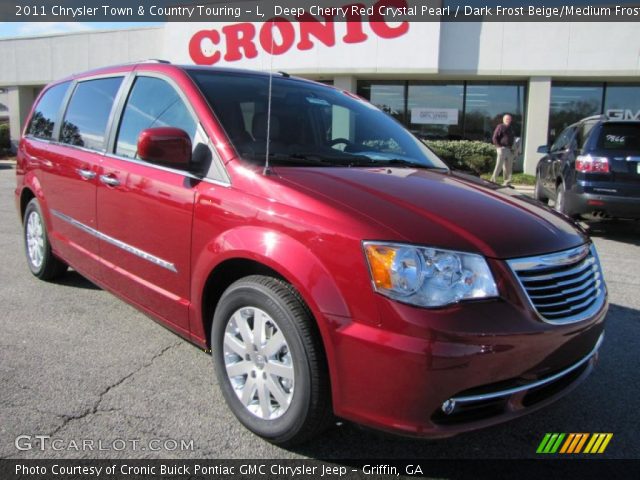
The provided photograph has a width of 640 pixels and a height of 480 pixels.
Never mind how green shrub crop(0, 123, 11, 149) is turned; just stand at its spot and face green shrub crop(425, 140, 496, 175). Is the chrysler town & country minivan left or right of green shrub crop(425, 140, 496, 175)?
right

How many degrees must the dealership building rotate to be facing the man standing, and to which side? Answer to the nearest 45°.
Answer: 0° — it already faces them

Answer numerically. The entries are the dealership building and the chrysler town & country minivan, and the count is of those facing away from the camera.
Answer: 0

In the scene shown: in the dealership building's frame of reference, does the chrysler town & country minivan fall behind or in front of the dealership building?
in front

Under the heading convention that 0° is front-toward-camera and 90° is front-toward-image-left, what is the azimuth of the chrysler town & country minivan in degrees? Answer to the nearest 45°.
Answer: approximately 315°

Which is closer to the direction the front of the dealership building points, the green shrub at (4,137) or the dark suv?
the dark suv

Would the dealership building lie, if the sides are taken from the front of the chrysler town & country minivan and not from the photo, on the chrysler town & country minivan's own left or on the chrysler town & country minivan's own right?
on the chrysler town & country minivan's own left

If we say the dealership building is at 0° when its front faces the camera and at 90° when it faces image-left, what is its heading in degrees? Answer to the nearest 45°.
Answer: approximately 0°

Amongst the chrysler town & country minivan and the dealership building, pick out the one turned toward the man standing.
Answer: the dealership building

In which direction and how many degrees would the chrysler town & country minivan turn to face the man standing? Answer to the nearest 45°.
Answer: approximately 135° to its left

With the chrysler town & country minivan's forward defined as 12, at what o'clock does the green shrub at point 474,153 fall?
The green shrub is roughly at 8 o'clock from the chrysler town & country minivan.

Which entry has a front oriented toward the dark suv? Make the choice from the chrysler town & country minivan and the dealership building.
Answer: the dealership building
